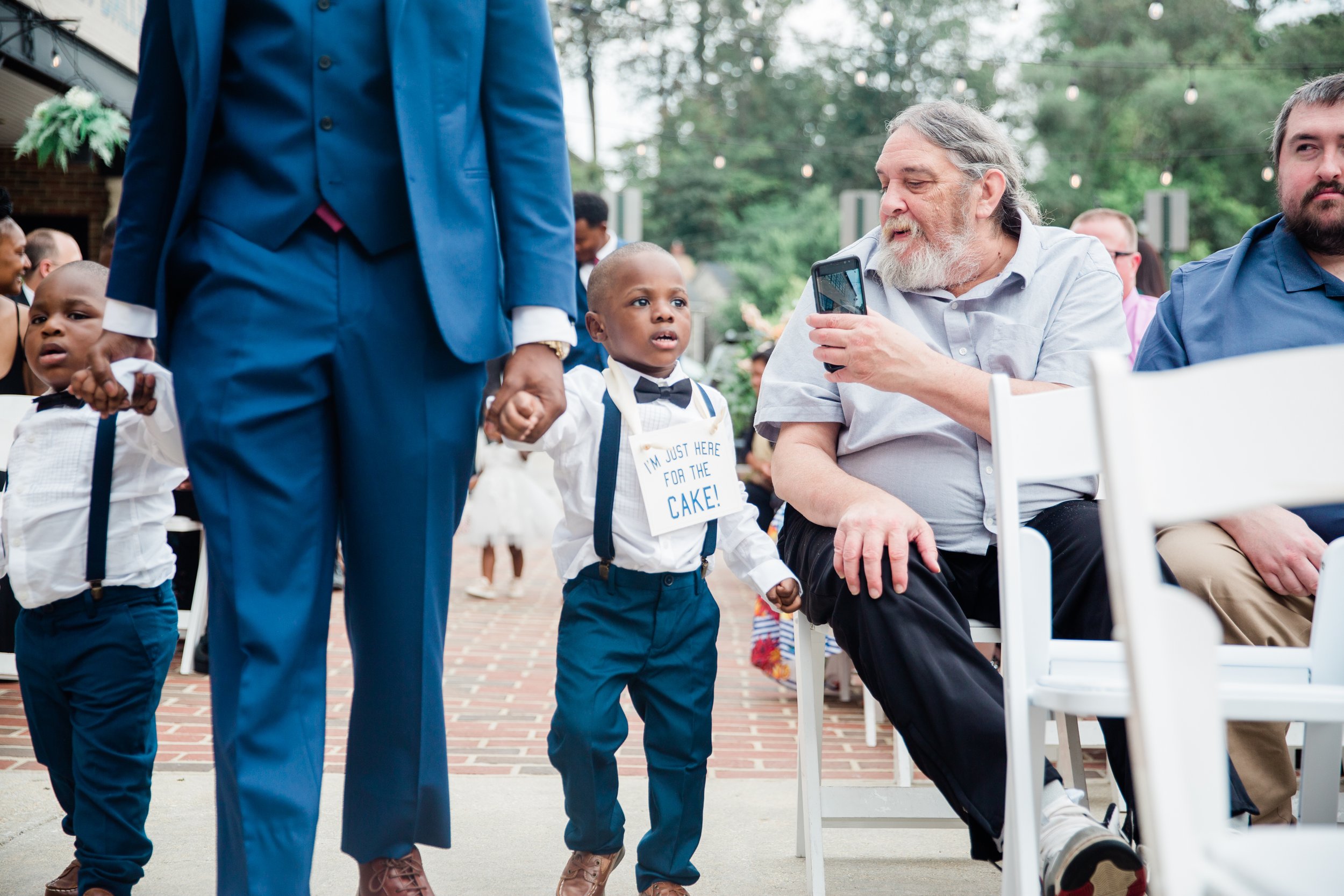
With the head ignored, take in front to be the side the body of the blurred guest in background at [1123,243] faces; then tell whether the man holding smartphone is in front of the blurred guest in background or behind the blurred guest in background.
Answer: in front

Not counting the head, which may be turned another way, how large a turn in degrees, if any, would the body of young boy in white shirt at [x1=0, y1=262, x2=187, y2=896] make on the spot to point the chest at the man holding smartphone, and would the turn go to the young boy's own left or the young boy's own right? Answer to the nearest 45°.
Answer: approximately 135° to the young boy's own left

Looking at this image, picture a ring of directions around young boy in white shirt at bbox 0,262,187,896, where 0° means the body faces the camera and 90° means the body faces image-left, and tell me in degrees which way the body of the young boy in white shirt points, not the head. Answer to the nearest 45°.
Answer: approximately 45°

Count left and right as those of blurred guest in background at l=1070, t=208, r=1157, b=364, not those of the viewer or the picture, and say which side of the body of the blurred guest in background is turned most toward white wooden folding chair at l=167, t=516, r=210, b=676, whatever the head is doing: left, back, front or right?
front

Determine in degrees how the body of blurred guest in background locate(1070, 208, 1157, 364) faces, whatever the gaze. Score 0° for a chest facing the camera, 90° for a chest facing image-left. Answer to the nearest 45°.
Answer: approximately 45°
